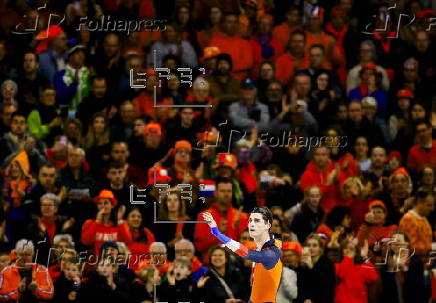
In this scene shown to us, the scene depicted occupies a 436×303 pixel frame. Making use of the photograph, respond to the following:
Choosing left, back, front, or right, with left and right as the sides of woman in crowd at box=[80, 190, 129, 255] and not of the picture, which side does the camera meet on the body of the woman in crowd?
front

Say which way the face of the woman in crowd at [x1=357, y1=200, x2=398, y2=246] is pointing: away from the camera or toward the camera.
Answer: toward the camera

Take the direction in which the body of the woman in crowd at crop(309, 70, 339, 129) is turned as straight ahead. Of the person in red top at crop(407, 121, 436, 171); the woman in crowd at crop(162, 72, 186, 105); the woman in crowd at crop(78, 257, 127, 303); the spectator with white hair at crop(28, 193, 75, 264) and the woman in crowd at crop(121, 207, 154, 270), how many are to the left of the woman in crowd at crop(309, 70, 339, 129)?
1

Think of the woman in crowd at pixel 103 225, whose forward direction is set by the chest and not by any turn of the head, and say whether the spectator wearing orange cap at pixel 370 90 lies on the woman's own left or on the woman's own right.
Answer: on the woman's own left

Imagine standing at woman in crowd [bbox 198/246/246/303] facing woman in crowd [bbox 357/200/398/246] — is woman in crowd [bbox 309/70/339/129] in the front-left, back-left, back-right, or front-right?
front-left

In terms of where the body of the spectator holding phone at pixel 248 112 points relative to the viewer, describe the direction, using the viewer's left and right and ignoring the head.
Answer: facing the viewer

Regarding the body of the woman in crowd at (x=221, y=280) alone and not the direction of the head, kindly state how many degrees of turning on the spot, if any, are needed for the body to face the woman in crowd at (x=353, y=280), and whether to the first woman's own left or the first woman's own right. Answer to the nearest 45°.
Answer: approximately 90° to the first woman's own left

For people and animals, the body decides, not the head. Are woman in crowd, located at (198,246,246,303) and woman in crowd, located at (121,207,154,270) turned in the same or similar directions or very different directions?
same or similar directions

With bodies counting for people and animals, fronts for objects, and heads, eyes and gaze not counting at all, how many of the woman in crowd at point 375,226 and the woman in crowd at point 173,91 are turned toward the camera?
2
